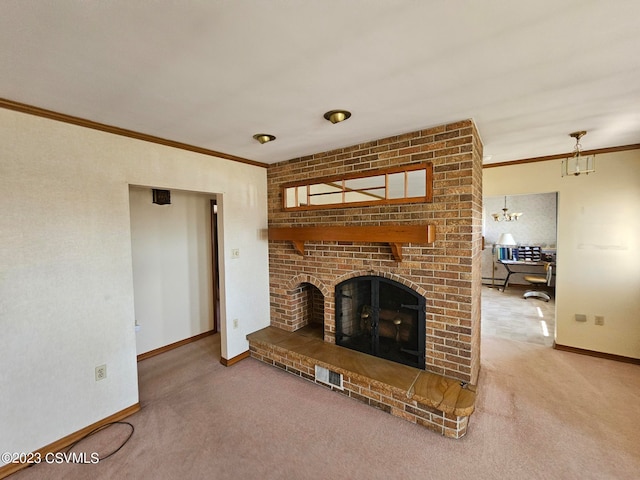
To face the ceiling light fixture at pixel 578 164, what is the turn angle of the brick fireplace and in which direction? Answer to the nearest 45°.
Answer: approximately 135° to its left

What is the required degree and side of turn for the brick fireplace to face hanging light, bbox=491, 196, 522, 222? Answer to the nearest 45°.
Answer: approximately 180°

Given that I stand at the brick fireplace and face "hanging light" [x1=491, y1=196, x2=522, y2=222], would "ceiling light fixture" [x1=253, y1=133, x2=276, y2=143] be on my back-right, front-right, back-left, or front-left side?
back-left

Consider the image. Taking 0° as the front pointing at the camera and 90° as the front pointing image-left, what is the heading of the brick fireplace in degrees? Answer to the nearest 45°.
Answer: approximately 45°

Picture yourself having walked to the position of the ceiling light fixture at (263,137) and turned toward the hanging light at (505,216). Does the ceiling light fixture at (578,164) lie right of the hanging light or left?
right

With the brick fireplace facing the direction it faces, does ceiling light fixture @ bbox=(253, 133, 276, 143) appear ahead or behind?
ahead

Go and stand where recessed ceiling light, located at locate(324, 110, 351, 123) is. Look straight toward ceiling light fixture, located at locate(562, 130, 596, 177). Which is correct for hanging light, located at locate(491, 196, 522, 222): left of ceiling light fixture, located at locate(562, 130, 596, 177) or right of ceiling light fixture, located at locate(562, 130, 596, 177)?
left
